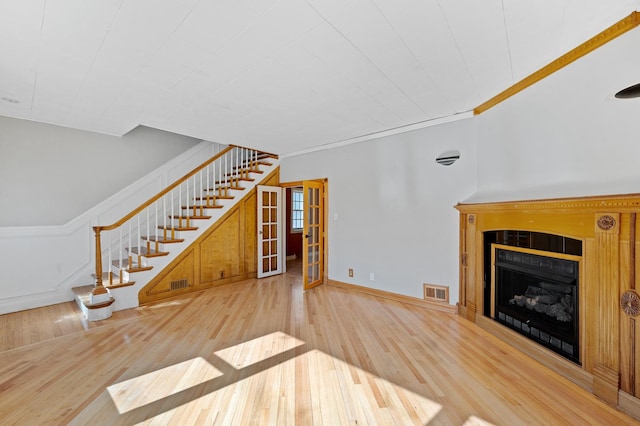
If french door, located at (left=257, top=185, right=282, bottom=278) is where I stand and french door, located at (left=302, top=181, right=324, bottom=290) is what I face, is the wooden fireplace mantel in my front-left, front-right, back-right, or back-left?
front-right

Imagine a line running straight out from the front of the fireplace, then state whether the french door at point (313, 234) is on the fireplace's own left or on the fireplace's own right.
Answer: on the fireplace's own right

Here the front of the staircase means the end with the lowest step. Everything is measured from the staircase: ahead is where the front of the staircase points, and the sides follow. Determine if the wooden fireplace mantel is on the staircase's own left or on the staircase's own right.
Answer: on the staircase's own left

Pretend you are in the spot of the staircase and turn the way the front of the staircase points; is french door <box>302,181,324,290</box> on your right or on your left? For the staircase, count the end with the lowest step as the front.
on your left

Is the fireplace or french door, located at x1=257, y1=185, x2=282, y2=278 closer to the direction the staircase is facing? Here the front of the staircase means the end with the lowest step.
the fireplace

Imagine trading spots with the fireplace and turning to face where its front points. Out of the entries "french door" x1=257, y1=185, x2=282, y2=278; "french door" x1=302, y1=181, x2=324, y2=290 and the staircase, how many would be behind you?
0

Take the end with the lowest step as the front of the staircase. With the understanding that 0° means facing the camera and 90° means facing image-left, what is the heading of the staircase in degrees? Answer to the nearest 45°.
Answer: approximately 45°

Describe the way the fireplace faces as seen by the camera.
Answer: facing the viewer and to the left of the viewer

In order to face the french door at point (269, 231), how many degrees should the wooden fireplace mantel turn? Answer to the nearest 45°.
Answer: approximately 45° to its right

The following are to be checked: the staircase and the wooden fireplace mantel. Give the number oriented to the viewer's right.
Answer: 0

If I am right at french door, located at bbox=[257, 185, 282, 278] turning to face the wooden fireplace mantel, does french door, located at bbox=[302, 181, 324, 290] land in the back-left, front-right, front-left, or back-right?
front-left

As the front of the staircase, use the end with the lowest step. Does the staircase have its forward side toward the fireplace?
no

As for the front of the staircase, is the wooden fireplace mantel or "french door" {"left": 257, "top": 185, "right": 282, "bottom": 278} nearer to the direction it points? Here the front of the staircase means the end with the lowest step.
the wooden fireplace mantel

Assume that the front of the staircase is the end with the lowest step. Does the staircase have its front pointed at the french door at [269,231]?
no

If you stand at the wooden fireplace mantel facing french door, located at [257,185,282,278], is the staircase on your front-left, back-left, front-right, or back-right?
front-left

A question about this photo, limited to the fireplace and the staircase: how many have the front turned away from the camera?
0
